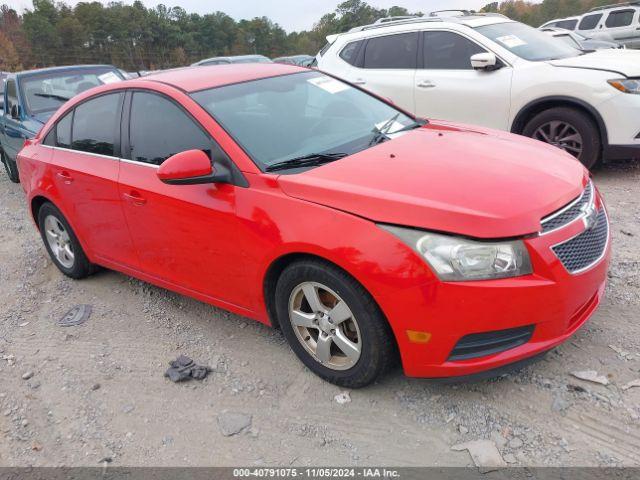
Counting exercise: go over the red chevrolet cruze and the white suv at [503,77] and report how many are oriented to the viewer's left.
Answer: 0

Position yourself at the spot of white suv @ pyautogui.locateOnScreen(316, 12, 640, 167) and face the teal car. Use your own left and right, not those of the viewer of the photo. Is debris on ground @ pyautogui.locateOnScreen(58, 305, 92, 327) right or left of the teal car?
left

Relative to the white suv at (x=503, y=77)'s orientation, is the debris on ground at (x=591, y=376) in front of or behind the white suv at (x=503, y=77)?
in front

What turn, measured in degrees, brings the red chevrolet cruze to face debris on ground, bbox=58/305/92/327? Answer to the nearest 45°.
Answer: approximately 180°

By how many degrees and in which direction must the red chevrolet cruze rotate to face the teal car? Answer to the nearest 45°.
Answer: approximately 180°

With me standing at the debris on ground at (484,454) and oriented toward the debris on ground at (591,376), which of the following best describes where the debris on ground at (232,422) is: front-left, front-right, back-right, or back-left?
back-left

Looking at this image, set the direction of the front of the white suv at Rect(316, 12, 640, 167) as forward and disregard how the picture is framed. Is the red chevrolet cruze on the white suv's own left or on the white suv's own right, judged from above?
on the white suv's own right

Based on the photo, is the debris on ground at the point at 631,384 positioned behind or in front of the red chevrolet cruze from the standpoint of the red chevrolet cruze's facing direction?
in front

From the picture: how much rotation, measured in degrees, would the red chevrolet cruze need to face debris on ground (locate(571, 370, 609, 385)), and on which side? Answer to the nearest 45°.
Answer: approximately 45° to its left

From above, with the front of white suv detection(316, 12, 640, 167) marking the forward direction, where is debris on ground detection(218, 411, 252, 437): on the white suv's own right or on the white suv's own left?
on the white suv's own right

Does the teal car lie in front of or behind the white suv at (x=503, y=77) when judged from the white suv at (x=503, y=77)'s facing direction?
behind

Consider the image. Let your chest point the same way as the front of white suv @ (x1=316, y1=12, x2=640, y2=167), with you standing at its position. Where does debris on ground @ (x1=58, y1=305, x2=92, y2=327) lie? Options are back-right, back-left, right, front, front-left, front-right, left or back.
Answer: right

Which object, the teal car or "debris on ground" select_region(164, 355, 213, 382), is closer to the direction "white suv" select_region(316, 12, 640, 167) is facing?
the debris on ground

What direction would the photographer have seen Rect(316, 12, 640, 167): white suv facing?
facing the viewer and to the right of the viewer

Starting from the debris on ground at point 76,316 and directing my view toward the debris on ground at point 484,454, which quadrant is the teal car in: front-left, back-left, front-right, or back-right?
back-left

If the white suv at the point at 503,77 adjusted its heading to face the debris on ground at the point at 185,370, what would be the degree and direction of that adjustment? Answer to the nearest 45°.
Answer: approximately 90° to its right

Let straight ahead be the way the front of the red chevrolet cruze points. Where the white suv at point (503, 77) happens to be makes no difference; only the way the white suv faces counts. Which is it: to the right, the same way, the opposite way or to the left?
the same way
